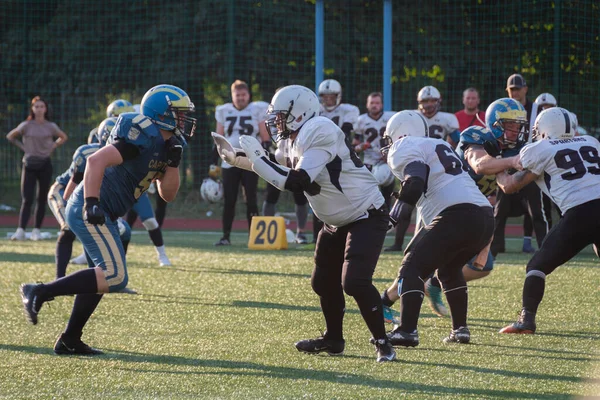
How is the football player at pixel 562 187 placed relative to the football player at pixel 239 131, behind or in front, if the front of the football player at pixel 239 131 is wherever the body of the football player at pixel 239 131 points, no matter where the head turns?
in front

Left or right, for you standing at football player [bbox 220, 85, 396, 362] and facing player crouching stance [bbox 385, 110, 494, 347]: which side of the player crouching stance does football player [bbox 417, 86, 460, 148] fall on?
left

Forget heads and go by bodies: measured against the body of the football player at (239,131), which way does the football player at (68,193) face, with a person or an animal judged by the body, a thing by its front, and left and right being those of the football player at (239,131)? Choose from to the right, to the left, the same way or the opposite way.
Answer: to the left

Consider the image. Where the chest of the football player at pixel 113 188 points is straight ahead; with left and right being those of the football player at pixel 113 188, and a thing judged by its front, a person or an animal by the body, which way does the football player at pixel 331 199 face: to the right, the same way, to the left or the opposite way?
the opposite way

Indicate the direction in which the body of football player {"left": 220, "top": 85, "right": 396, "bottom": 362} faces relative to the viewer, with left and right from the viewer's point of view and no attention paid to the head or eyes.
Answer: facing to the left of the viewer

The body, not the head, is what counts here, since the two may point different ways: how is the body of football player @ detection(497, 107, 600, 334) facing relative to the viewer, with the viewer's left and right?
facing away from the viewer and to the left of the viewer

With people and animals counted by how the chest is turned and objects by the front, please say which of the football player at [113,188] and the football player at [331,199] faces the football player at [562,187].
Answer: the football player at [113,188]

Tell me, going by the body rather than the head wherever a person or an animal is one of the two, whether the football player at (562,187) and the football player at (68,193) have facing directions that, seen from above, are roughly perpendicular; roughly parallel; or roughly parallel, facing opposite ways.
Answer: roughly perpendicular

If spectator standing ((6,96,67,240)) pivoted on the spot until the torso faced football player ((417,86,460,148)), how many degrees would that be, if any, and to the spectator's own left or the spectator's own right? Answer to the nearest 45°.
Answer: approximately 45° to the spectator's own left

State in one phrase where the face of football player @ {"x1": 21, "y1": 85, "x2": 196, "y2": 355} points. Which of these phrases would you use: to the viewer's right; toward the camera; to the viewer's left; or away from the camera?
to the viewer's right

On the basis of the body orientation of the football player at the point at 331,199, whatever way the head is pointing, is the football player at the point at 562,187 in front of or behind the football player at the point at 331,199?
behind

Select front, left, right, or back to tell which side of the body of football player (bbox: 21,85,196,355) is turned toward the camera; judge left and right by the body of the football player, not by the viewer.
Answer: right

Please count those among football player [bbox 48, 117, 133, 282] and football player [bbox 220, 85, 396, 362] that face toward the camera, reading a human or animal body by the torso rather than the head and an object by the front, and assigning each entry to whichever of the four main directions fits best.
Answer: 0

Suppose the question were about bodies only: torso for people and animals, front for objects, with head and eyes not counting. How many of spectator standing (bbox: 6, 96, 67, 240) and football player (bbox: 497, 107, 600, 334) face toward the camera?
1

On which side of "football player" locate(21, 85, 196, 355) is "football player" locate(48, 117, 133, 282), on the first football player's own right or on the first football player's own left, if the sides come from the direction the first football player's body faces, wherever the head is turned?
on the first football player's own left

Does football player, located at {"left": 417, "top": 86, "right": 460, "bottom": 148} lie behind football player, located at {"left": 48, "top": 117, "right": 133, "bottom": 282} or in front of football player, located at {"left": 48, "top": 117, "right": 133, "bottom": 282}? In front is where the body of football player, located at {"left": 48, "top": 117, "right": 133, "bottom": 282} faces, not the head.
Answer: in front
